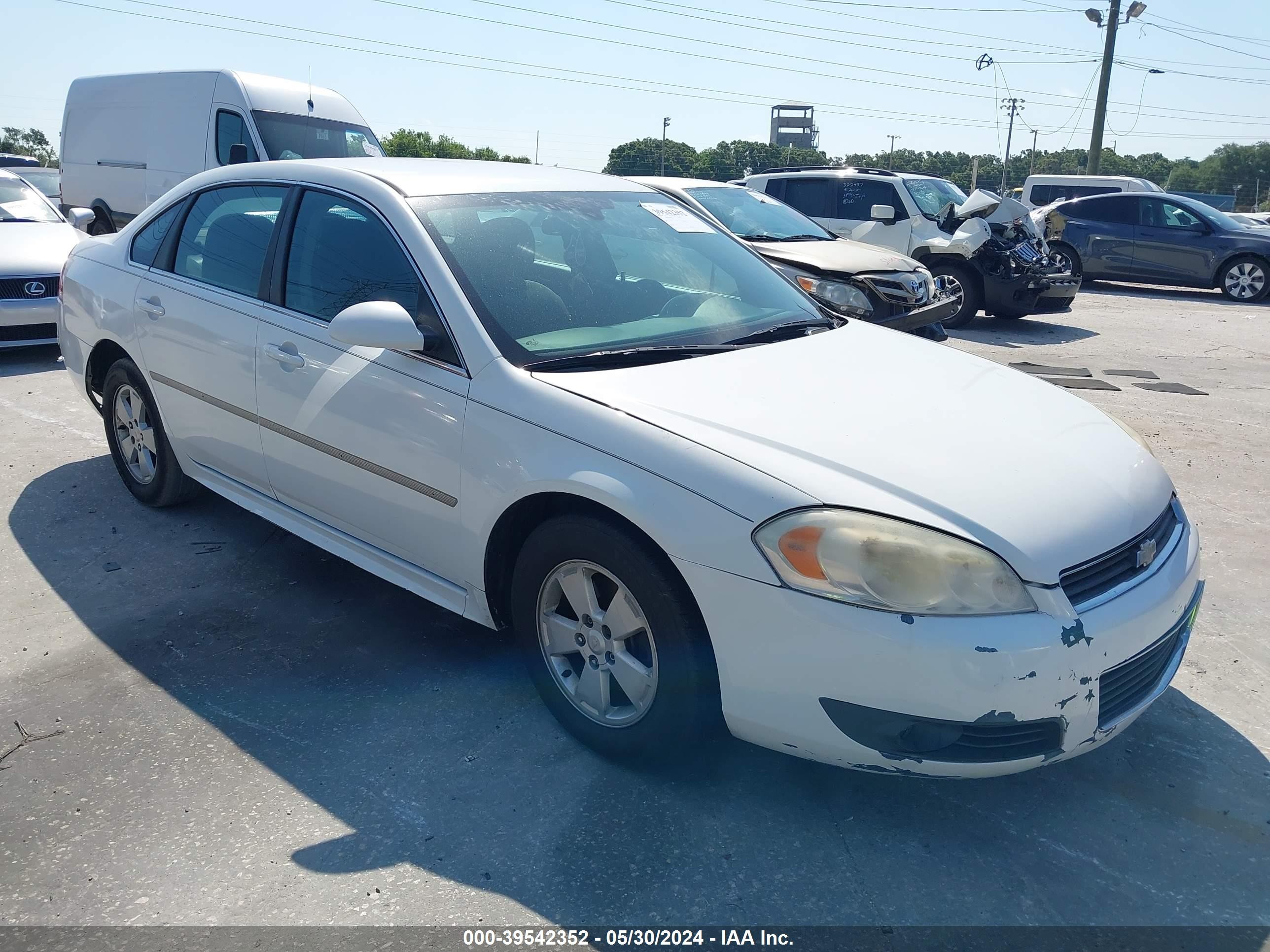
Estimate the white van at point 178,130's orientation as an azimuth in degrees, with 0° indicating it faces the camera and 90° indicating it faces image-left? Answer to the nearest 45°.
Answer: approximately 315°

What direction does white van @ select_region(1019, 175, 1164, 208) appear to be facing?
to the viewer's right

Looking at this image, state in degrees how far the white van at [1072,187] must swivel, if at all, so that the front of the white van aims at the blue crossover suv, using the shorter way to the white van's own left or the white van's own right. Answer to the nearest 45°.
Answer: approximately 90° to the white van's own right

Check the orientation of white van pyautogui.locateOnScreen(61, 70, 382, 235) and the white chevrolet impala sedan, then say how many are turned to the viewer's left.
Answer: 0

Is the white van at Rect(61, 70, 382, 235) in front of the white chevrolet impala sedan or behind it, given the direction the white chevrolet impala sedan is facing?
behind

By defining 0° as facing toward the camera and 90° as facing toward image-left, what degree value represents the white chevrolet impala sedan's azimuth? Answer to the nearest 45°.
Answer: approximately 315°

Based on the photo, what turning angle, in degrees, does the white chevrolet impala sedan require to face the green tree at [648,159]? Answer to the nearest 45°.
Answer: approximately 135° to its left
